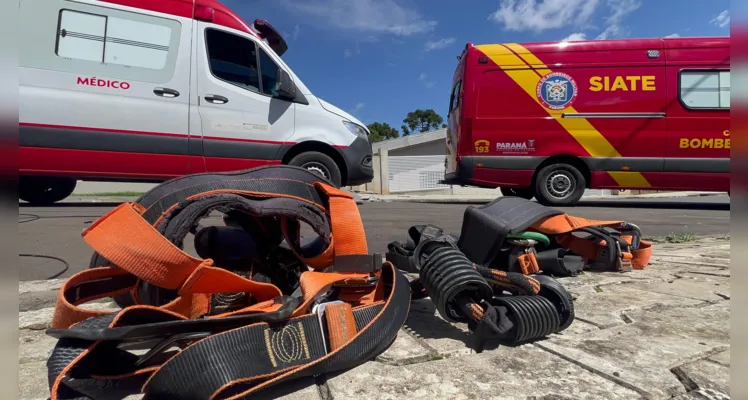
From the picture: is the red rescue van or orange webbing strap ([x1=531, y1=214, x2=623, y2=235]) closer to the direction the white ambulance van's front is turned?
the red rescue van

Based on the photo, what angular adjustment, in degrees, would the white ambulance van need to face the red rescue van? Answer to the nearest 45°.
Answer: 0° — it already faces it

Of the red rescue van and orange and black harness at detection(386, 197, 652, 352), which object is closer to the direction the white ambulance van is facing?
the red rescue van

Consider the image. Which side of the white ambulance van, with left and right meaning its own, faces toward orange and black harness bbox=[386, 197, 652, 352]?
right

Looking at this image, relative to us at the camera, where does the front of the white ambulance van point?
facing to the right of the viewer
